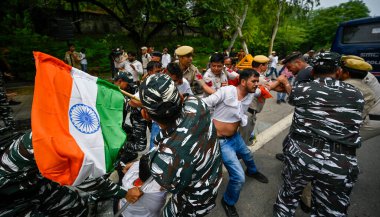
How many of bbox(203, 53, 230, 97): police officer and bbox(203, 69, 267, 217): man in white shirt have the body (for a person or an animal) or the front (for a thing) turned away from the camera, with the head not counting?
0

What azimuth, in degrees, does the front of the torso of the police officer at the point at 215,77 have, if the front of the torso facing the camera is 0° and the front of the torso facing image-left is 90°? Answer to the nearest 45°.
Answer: approximately 0°

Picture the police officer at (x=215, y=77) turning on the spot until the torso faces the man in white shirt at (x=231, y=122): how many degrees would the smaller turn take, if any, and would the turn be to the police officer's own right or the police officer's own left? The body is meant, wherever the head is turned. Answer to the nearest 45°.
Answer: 0° — they already face them

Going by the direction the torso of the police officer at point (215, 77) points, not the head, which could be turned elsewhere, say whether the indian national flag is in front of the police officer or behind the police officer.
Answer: in front

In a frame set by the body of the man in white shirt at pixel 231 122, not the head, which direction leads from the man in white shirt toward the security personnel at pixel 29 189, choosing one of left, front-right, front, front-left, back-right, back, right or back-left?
right

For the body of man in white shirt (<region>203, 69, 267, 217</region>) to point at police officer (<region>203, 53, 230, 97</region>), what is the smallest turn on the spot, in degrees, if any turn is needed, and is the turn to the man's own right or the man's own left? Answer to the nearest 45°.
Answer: approximately 135° to the man's own left

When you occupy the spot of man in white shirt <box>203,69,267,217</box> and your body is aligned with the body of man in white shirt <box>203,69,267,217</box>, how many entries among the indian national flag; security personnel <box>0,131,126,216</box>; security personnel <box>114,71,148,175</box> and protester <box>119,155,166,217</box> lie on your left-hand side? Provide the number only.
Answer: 0

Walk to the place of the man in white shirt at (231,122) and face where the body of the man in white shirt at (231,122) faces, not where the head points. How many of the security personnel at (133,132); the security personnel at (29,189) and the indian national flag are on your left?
0

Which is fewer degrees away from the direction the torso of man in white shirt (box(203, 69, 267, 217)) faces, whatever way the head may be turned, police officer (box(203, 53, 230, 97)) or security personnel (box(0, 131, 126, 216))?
the security personnel

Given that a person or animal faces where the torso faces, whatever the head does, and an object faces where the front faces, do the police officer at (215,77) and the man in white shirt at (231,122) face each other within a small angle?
no

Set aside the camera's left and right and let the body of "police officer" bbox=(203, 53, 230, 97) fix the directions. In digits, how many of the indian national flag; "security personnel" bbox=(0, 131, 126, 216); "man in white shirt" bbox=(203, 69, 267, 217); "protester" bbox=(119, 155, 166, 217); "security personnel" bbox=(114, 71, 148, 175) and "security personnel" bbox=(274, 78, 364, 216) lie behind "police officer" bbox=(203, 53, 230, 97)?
0

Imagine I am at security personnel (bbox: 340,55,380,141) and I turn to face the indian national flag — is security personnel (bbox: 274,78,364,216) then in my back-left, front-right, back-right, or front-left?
front-left

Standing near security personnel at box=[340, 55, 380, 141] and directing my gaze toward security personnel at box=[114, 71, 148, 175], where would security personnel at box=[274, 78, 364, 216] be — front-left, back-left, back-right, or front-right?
front-left

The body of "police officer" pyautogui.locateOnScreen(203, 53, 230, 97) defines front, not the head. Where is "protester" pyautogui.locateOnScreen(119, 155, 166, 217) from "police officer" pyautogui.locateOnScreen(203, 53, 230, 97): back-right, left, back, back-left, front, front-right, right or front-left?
front

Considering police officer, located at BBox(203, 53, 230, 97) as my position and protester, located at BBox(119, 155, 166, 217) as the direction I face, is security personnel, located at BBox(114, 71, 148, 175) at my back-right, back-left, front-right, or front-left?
front-right

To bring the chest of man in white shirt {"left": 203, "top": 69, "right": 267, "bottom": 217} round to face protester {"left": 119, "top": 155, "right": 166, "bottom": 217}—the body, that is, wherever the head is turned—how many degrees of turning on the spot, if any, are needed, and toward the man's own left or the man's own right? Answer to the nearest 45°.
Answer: approximately 90° to the man's own right

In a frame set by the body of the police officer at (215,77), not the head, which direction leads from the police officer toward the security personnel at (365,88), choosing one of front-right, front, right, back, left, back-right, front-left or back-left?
front-left
